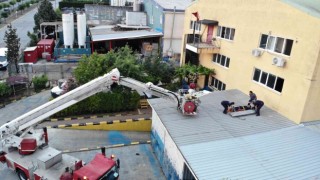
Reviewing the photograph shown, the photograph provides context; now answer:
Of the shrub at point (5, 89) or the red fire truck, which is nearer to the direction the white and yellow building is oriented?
the red fire truck

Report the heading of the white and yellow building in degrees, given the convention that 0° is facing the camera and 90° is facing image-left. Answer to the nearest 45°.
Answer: approximately 45°

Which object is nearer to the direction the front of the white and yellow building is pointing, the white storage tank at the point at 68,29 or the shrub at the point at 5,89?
the shrub

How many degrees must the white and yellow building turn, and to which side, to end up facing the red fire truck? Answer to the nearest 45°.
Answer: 0° — it already faces it

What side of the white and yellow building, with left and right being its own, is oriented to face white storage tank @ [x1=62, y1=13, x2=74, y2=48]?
right

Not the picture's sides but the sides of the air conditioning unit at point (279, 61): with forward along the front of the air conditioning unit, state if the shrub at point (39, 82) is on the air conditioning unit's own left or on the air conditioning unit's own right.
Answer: on the air conditioning unit's own right

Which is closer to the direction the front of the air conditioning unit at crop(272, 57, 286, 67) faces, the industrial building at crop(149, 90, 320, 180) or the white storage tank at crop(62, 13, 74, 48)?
the industrial building

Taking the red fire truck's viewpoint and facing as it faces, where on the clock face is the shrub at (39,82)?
The shrub is roughly at 7 o'clock from the red fire truck.

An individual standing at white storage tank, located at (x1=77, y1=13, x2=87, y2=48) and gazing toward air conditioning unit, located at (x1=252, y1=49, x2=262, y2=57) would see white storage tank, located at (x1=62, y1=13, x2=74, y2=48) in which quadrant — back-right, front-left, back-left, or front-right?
back-right
